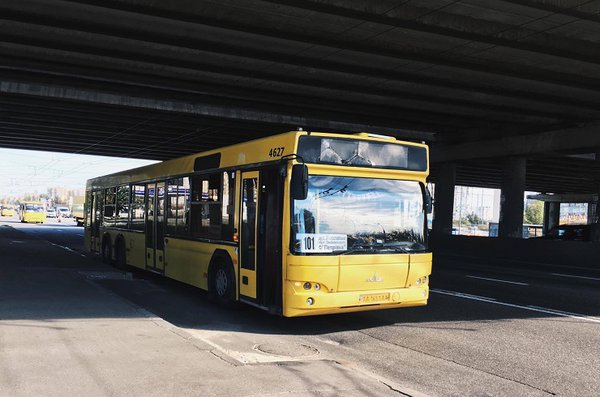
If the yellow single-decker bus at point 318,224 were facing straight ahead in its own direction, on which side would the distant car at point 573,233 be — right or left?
on its left

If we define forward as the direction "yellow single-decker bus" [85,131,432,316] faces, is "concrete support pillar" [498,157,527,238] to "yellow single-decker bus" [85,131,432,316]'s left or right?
on its left

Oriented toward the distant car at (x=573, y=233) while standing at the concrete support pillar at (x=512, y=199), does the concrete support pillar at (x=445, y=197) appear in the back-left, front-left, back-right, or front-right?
back-left

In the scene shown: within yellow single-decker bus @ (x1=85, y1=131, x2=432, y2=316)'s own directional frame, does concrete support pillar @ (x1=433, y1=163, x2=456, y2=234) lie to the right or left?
on its left
